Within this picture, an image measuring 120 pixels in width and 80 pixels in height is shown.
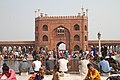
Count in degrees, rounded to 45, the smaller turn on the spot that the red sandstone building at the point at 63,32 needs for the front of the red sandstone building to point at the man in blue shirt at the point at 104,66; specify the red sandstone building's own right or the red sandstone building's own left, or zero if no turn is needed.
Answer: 0° — it already faces them

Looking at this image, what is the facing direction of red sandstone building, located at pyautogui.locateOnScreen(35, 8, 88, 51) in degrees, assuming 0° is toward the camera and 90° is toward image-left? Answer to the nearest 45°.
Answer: approximately 0°
